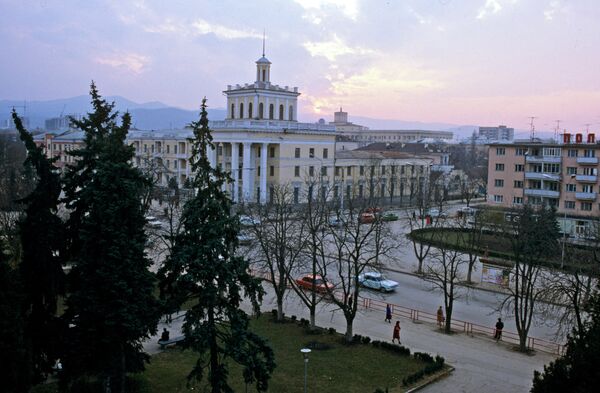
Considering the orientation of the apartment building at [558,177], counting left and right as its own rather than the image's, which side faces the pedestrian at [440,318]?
front

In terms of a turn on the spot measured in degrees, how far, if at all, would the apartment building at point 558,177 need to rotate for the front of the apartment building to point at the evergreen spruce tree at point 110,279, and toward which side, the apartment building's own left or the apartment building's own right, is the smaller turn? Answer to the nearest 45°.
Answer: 0° — it already faces it

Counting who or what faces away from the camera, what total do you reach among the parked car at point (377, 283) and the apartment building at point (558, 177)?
0

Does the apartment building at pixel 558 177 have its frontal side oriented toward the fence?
yes

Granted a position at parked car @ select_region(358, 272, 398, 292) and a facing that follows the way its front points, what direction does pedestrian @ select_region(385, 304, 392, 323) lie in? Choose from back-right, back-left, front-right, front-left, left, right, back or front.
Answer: front-right

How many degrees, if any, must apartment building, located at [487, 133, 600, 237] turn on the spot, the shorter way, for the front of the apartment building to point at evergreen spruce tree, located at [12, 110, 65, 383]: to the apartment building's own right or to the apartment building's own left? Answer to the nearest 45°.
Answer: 0° — it already faces it

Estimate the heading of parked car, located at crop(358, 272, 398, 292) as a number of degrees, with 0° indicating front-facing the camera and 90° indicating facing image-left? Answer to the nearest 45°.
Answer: approximately 315°

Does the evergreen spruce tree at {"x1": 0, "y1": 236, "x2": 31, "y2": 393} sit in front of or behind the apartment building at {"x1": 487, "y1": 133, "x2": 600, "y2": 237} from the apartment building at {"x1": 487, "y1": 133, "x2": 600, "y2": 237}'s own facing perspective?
in front

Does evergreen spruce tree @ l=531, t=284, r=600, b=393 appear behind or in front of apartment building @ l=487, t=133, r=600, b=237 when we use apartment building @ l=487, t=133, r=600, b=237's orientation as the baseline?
in front

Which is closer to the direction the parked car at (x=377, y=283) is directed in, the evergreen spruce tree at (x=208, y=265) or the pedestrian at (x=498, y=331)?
the pedestrian

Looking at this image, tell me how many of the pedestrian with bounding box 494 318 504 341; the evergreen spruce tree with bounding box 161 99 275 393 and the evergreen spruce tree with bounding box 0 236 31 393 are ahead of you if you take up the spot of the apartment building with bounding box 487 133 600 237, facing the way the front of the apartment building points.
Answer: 3

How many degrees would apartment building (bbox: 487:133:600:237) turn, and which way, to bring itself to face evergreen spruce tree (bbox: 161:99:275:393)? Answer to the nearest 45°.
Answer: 0° — it already faces it
